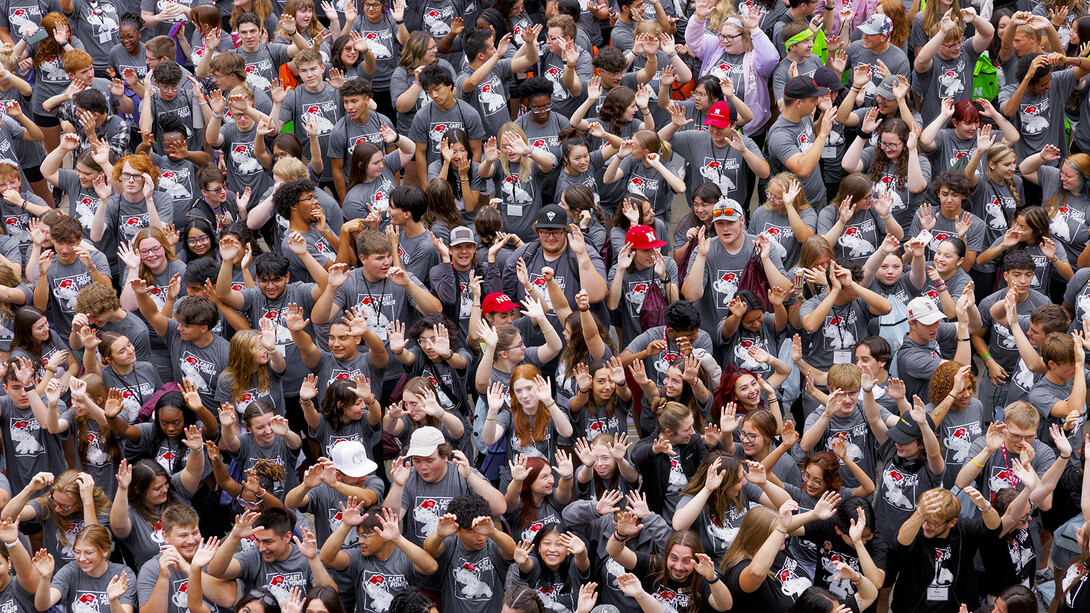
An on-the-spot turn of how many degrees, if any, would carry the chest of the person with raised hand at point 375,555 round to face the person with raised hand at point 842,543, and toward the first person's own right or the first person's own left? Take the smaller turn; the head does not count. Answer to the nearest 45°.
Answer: approximately 90° to the first person's own left

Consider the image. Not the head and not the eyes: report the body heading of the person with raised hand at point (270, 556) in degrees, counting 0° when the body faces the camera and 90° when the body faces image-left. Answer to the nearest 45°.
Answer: approximately 0°

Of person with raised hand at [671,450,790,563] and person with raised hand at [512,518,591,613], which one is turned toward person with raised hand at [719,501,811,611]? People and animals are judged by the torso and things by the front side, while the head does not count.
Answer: person with raised hand at [671,450,790,563]

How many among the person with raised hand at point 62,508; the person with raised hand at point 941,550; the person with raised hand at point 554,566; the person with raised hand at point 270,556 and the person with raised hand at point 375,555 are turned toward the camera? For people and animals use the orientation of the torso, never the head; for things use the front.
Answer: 5

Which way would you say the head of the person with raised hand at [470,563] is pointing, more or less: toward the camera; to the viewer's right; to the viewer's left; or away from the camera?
toward the camera

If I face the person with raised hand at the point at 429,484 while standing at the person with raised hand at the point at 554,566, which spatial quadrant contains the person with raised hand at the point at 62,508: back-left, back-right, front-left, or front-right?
front-left

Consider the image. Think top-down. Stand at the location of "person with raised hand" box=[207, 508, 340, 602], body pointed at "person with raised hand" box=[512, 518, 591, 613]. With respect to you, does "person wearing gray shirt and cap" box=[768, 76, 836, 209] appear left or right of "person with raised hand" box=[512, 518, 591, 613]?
left

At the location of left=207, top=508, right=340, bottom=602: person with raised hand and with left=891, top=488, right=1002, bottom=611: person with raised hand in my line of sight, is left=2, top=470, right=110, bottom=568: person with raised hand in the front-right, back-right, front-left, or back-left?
back-left

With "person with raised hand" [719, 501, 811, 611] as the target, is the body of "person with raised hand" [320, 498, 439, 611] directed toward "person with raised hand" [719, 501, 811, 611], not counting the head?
no

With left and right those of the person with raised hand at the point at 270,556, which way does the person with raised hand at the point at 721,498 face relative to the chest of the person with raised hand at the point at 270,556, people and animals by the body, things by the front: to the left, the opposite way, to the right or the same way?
the same way

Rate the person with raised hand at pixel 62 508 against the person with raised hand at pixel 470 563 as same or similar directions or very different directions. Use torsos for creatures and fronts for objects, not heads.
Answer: same or similar directions

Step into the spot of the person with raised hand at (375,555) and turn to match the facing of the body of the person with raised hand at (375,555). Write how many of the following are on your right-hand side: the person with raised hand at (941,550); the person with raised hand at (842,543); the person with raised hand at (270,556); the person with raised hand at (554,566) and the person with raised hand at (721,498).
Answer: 1

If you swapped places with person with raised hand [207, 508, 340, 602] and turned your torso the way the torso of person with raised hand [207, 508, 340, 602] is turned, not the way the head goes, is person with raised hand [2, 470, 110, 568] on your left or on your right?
on your right

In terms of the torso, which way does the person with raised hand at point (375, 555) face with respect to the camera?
toward the camera

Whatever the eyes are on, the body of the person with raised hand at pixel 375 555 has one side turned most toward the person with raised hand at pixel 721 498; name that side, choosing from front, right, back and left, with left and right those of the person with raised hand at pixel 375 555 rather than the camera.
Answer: left

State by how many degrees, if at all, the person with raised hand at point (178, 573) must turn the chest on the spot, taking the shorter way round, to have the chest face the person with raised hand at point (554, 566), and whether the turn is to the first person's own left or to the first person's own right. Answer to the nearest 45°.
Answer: approximately 45° to the first person's own left

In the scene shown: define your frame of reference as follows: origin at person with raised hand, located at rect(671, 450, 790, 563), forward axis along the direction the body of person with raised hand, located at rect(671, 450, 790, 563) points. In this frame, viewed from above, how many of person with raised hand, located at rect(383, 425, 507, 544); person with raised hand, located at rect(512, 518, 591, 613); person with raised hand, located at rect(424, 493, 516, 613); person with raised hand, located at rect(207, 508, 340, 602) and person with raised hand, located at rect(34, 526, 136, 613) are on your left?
0

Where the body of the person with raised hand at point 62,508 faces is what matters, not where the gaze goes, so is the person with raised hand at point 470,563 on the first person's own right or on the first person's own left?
on the first person's own left

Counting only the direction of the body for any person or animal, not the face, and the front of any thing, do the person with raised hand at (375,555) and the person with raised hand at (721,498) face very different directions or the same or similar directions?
same or similar directions

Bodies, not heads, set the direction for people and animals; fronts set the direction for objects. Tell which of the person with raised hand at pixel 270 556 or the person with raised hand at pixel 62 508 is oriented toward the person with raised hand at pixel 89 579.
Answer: the person with raised hand at pixel 62 508

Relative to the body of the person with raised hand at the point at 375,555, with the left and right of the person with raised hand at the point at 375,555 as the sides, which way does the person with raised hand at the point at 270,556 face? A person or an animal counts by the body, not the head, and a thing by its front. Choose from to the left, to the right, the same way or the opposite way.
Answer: the same way

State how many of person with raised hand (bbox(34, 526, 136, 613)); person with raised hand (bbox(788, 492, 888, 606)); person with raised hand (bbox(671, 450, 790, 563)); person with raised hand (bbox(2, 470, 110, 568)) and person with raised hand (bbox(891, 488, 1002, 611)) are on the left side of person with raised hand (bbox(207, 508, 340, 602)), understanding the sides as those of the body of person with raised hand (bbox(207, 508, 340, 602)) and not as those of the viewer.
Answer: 3

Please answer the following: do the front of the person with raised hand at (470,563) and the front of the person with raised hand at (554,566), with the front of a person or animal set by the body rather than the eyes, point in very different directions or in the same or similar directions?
same or similar directions

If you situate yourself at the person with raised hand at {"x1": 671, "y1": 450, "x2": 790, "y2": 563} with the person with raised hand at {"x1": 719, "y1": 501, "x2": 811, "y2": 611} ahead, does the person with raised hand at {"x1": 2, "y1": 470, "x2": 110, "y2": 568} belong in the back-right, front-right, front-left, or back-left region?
back-right
